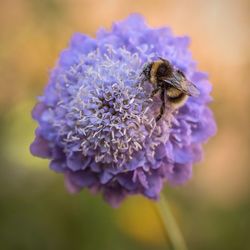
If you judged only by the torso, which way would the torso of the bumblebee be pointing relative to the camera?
to the viewer's left
